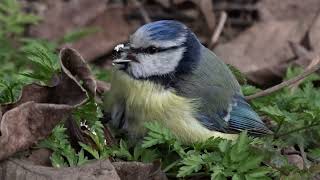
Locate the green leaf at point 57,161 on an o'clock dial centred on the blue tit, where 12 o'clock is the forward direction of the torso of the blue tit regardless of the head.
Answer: The green leaf is roughly at 12 o'clock from the blue tit.

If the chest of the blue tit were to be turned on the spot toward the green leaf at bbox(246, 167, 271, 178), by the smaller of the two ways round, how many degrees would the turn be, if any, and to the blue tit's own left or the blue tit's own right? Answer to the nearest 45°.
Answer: approximately 90° to the blue tit's own left

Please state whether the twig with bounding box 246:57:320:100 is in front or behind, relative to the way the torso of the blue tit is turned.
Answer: behind

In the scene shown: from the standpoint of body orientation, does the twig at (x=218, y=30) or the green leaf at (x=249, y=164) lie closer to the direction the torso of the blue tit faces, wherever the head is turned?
the green leaf

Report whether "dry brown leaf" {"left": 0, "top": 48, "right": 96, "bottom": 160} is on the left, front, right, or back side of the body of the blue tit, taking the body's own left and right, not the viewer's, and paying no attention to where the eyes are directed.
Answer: front

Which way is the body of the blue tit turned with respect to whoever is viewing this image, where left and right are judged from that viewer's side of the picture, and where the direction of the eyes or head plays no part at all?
facing the viewer and to the left of the viewer

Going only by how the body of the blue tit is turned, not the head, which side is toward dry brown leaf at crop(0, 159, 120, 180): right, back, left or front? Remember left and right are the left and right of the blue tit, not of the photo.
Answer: front

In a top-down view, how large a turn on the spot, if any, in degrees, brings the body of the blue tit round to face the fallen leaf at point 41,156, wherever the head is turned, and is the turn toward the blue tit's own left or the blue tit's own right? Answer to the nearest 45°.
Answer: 0° — it already faces it

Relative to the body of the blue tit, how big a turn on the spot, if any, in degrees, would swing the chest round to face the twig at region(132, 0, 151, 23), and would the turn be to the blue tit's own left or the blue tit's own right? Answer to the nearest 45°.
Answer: approximately 135° to the blue tit's own right

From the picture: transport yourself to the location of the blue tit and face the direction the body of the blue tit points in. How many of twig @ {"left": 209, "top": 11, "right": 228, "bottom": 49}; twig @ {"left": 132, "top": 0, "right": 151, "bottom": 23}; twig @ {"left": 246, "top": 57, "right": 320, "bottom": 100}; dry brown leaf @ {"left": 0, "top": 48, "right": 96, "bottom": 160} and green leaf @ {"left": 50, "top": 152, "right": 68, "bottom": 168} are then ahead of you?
2
